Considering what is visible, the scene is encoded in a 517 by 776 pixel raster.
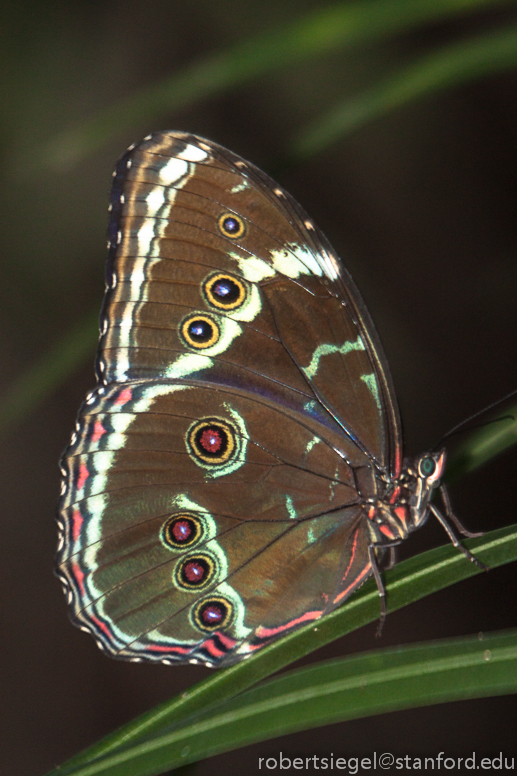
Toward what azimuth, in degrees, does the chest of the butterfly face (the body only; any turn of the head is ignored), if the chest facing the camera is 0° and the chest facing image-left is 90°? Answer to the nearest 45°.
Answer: approximately 270°
